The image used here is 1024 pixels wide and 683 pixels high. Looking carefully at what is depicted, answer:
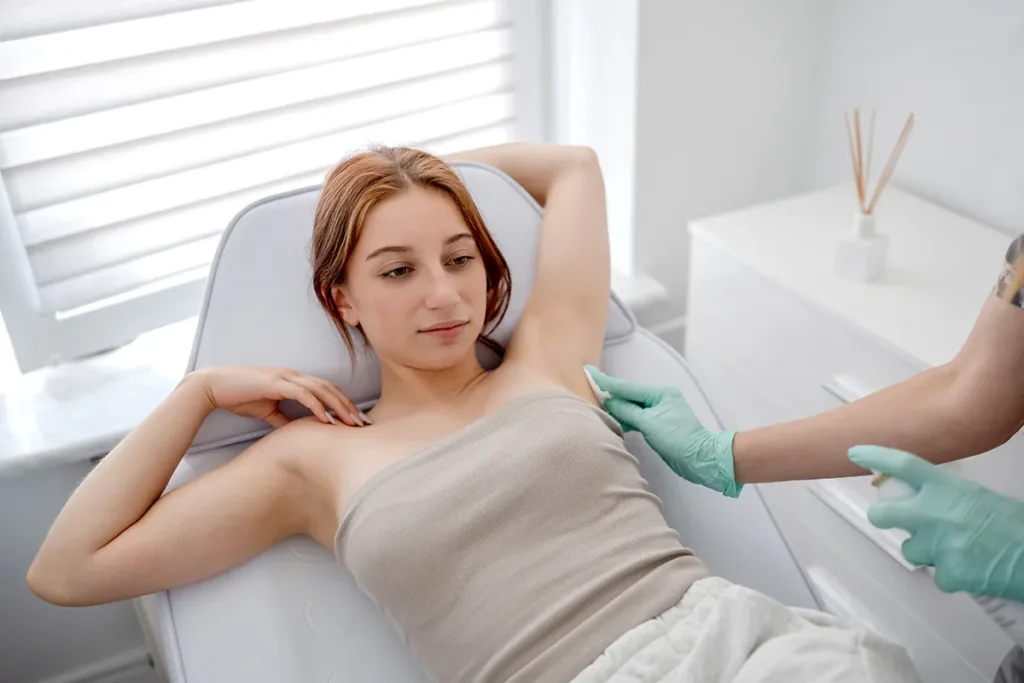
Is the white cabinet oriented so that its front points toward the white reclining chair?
yes

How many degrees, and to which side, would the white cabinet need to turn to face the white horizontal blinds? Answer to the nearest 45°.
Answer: approximately 45° to its right

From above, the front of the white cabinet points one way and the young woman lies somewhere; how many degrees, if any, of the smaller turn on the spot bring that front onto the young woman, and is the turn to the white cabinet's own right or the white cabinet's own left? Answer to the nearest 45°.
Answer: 0° — it already faces them

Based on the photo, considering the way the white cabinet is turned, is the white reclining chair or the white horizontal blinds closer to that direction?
the white reclining chair

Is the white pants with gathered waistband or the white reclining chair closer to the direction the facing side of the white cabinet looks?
the white reclining chair

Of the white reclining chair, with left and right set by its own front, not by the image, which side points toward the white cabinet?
left

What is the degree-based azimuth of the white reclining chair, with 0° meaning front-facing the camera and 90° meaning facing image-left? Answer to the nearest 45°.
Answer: approximately 315°

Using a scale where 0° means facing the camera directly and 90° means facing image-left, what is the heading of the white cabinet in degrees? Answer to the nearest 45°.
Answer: approximately 45°
